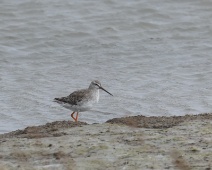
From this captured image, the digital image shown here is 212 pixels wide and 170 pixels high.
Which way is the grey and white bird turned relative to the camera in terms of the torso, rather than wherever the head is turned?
to the viewer's right
